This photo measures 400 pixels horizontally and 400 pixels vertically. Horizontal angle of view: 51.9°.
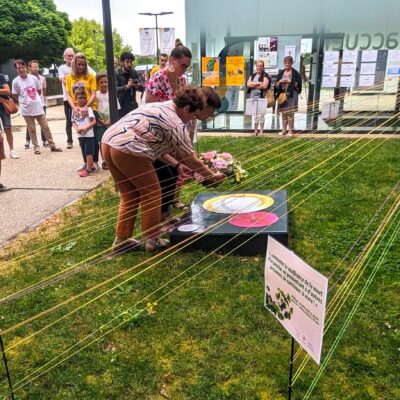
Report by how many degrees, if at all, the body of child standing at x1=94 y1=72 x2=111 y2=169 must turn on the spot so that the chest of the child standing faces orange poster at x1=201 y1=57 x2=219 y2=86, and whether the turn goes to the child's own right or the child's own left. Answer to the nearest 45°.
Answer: approximately 90° to the child's own left

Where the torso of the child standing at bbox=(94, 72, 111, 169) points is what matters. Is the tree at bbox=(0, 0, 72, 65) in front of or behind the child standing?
behind

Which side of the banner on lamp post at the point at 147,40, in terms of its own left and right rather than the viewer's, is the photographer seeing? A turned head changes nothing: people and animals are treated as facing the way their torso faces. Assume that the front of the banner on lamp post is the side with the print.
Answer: front
